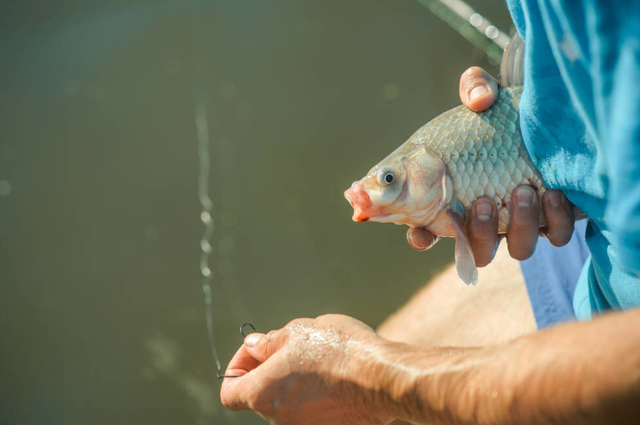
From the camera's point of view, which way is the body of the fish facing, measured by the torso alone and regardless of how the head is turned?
to the viewer's left
